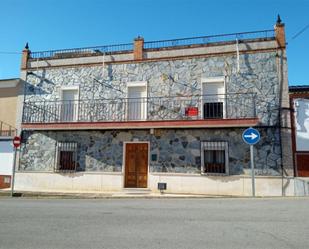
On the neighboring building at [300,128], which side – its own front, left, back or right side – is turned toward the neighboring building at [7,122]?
right

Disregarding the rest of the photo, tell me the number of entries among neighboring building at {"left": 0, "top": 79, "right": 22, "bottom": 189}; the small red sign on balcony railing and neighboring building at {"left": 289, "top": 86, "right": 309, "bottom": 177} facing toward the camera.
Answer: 3

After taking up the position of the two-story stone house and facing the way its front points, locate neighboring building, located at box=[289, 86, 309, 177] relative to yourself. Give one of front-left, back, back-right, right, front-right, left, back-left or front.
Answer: left

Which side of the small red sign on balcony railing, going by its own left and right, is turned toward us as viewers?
front

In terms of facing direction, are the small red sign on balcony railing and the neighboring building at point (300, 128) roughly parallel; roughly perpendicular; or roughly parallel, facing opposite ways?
roughly parallel

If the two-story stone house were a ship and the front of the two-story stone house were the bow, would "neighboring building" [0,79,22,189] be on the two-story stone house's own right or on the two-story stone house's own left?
on the two-story stone house's own right

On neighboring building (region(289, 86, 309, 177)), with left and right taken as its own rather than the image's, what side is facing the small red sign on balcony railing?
right

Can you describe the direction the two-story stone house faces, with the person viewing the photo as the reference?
facing the viewer

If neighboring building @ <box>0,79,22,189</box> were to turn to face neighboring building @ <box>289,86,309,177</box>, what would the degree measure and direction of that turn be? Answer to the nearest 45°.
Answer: approximately 45° to its left

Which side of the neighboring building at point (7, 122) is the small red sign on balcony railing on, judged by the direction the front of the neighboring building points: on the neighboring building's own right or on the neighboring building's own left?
on the neighboring building's own left

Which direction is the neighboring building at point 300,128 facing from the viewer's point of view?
toward the camera

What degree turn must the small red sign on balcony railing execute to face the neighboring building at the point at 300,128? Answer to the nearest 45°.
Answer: approximately 90° to its left

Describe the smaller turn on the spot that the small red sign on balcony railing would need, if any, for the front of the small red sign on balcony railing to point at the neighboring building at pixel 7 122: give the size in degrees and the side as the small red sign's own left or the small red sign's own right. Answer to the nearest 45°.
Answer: approximately 90° to the small red sign's own right
